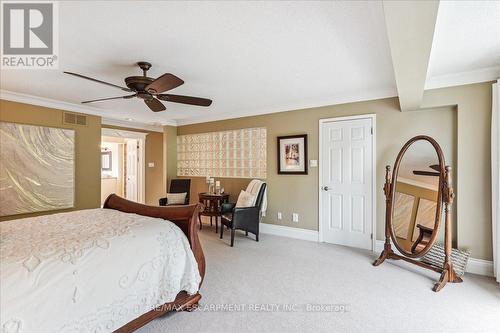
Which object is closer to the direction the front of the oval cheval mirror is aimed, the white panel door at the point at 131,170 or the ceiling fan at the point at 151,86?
the ceiling fan

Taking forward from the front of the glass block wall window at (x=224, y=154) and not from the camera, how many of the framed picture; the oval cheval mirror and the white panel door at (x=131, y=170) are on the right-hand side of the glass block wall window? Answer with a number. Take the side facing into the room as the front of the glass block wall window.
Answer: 1

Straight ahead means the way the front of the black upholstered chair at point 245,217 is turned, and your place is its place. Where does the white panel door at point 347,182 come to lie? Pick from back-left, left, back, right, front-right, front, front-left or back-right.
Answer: back-left

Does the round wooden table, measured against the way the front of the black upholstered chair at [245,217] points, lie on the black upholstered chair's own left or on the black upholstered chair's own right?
on the black upholstered chair's own right

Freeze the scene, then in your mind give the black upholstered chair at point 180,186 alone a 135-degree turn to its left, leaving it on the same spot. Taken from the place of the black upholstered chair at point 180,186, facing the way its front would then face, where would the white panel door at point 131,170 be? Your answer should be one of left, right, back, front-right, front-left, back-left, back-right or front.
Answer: back-left

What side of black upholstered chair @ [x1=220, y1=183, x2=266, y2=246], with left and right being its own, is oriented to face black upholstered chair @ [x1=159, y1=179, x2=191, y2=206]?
right

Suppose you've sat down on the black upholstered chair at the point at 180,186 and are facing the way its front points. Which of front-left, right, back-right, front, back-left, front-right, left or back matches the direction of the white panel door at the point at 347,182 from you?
left

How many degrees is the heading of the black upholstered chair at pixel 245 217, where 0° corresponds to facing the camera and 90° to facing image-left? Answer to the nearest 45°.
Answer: approximately 45°

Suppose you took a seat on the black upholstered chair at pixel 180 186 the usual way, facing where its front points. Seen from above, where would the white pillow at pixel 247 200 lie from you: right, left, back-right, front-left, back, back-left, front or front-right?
left

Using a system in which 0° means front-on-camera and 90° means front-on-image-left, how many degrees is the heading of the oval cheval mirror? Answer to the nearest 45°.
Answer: approximately 45°
